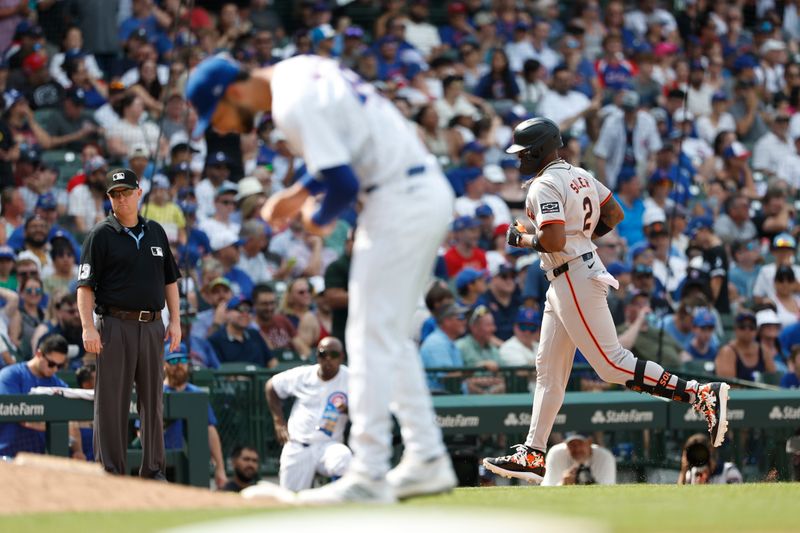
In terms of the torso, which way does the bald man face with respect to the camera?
toward the camera

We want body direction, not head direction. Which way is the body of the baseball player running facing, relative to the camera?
to the viewer's left

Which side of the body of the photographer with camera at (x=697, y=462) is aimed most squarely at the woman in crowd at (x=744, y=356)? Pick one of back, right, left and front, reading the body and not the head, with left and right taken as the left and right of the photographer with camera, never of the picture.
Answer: back

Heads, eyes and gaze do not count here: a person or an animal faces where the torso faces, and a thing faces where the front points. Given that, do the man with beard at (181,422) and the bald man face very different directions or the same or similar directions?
same or similar directions

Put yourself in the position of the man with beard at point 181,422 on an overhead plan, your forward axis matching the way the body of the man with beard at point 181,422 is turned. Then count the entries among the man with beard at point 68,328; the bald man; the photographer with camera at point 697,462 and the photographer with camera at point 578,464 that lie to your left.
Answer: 3

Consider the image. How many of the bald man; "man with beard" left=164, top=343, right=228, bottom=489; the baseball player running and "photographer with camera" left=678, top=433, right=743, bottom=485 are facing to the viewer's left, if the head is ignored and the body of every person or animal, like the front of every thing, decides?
1

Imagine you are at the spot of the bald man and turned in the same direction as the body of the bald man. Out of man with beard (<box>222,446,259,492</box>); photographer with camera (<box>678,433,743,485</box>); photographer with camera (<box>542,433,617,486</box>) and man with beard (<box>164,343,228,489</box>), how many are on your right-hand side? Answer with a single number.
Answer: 2

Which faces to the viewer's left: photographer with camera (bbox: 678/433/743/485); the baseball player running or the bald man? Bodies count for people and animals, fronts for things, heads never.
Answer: the baseball player running

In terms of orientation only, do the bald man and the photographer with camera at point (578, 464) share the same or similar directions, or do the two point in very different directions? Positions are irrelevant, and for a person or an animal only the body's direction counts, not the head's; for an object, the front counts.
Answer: same or similar directions

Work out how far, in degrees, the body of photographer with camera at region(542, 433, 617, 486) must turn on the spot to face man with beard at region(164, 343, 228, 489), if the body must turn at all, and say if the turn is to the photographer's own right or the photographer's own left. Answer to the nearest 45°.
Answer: approximately 90° to the photographer's own right

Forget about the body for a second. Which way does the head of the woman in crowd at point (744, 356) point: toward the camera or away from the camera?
toward the camera

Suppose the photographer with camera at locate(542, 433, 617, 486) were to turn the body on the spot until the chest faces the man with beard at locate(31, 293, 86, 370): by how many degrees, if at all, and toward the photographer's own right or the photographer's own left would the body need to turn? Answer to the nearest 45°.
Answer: approximately 90° to the photographer's own right

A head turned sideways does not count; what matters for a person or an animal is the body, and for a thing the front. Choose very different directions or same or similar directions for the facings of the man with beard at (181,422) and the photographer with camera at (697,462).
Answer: same or similar directions

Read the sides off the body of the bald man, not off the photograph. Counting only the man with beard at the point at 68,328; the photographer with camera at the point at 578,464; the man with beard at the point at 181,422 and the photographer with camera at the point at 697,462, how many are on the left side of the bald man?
2

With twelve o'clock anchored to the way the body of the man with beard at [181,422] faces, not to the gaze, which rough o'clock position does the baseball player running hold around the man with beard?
The baseball player running is roughly at 11 o'clock from the man with beard.

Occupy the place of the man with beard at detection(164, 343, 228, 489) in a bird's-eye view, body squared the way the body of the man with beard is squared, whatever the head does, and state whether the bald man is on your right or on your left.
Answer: on your left

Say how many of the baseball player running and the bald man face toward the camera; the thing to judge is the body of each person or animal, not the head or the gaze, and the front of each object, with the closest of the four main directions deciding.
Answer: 1

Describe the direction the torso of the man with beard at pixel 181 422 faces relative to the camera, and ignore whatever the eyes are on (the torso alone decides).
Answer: toward the camera

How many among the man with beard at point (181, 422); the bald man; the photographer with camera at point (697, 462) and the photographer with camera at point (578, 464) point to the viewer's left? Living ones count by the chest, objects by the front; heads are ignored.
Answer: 0

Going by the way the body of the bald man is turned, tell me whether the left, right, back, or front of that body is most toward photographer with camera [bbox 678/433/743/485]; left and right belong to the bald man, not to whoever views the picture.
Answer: left
